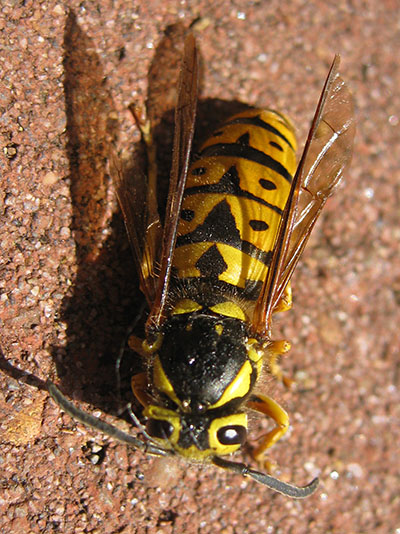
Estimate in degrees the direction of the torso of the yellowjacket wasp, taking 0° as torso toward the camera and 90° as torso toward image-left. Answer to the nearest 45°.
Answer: approximately 0°
